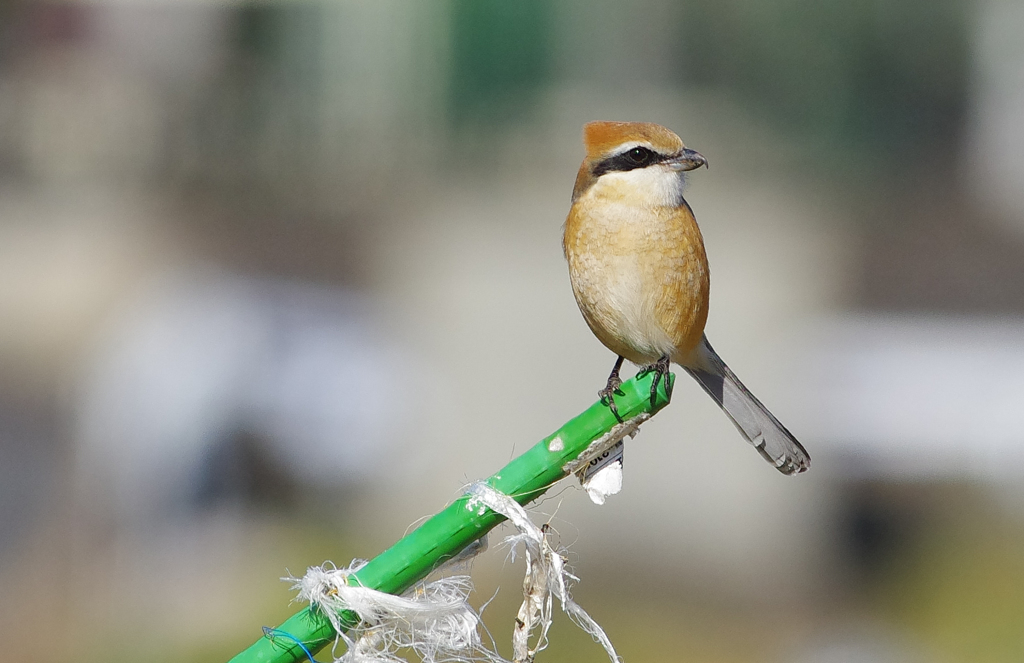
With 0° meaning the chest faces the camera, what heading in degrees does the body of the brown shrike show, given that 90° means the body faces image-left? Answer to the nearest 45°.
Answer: approximately 45°

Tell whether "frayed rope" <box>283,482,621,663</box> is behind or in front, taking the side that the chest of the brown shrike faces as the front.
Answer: in front

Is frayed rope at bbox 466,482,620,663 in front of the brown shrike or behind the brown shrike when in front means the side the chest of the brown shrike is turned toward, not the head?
in front
